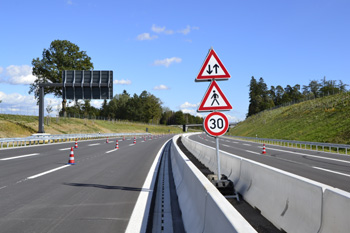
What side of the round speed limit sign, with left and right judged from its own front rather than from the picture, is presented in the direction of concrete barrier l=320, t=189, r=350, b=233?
front

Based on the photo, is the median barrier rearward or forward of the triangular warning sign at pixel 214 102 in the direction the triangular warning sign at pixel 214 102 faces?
forward

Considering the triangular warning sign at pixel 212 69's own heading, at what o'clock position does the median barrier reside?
The median barrier is roughly at 12 o'clock from the triangular warning sign.

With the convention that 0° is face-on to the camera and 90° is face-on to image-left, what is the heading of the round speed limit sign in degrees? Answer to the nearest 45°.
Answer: approximately 0°

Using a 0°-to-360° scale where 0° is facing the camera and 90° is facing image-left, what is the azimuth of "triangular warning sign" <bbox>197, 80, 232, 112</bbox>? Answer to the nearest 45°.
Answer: approximately 0°

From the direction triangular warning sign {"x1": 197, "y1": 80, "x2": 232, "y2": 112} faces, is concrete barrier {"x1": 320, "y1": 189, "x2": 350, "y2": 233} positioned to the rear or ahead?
ahead
